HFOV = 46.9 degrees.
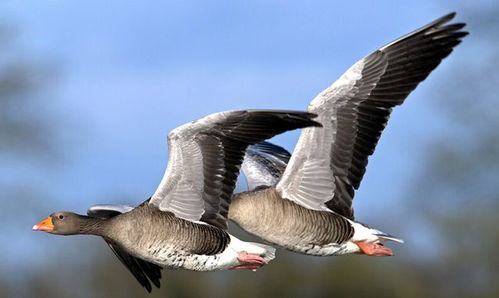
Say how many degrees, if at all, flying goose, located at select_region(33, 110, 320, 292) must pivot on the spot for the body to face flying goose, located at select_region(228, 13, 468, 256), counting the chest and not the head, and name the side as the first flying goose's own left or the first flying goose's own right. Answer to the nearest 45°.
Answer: approximately 180°

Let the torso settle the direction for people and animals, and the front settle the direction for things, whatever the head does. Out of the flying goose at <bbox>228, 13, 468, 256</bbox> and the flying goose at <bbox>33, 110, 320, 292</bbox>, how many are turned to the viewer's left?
2

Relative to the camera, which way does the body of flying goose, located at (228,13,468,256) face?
to the viewer's left

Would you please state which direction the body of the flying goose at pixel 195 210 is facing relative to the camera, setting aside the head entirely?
to the viewer's left

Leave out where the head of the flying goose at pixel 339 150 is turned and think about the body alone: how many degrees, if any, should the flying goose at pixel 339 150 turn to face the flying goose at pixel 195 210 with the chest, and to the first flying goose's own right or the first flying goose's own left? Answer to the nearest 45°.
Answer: approximately 45° to the first flying goose's own left
